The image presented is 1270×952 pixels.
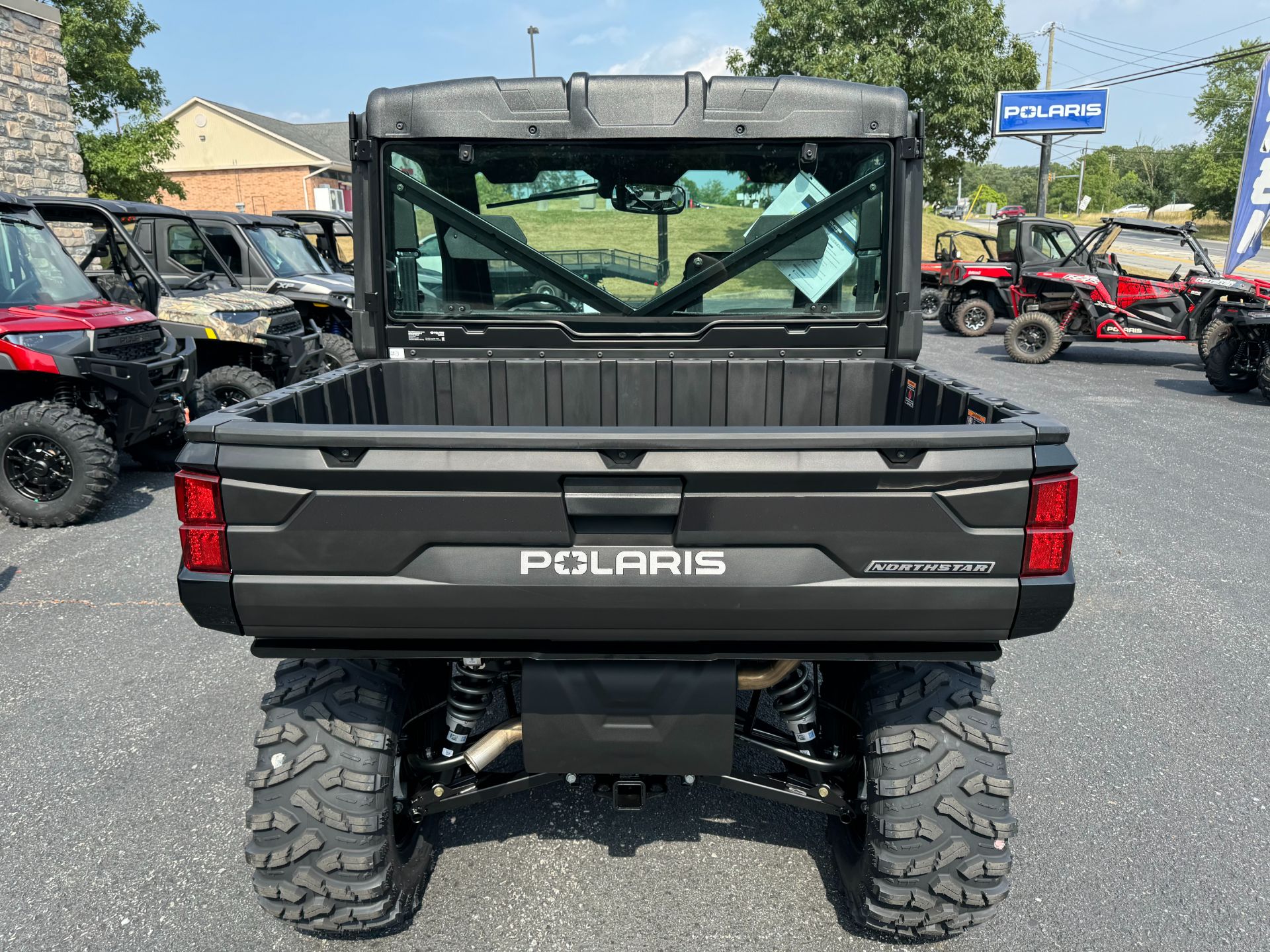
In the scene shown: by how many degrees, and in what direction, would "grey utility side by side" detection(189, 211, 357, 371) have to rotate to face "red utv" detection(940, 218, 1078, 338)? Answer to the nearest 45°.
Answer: approximately 45° to its left

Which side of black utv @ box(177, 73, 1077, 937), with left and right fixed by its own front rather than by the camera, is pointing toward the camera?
back

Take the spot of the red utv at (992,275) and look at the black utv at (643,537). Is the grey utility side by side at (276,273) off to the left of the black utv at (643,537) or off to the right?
right

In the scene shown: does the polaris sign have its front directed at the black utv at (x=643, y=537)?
yes

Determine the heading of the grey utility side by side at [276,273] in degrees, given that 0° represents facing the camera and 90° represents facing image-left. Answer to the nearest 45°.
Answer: approximately 315°

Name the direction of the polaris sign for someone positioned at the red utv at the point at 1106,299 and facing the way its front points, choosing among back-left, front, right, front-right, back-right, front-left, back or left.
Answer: left

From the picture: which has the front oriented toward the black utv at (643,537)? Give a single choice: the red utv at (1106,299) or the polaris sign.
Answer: the polaris sign

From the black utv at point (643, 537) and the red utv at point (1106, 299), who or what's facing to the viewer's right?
the red utv

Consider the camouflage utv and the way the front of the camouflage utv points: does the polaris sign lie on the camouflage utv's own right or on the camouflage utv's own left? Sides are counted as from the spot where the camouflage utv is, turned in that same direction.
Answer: on the camouflage utv's own left

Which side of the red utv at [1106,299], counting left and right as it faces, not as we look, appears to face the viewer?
right

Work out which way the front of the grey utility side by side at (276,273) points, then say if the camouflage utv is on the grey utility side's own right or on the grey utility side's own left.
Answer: on the grey utility side's own right
